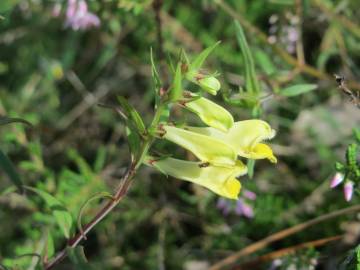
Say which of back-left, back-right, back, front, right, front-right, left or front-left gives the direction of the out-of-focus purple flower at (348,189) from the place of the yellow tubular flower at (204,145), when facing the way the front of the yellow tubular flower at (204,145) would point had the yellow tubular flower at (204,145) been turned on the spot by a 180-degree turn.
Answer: back-right

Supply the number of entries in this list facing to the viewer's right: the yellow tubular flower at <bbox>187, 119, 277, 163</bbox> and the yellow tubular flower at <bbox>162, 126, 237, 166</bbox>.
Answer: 2

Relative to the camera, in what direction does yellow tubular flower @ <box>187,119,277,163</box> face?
facing to the right of the viewer

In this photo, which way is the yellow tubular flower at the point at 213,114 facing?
to the viewer's right

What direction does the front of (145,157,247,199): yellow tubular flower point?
to the viewer's right

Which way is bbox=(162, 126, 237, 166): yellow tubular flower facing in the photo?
to the viewer's right
